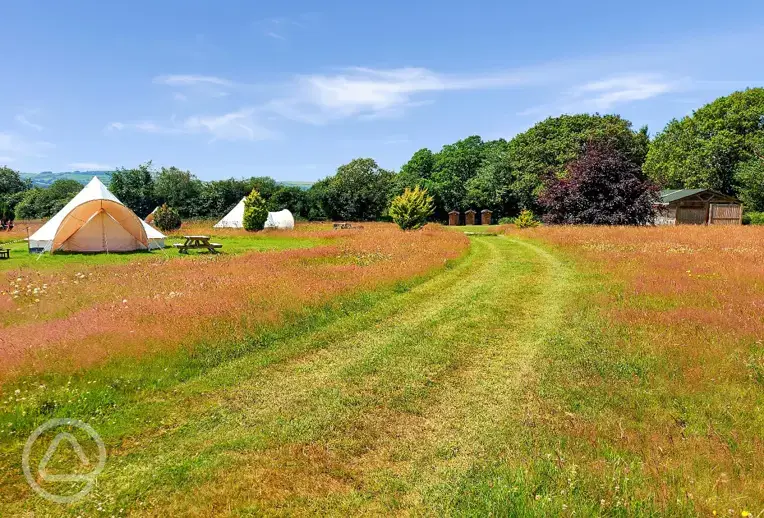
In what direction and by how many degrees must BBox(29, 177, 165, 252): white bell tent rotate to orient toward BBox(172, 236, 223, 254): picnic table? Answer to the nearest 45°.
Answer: approximately 45° to its left

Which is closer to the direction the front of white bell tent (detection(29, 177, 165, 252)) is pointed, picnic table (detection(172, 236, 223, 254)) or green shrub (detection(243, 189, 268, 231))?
the picnic table

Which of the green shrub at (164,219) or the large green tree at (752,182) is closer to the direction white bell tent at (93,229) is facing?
the large green tree

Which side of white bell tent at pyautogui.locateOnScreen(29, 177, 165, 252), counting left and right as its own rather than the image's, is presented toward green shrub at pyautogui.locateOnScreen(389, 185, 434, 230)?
left

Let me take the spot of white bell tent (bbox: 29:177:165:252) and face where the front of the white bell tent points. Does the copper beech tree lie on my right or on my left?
on my left

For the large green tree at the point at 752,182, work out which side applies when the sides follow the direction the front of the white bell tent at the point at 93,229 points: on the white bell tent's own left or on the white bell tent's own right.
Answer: on the white bell tent's own left

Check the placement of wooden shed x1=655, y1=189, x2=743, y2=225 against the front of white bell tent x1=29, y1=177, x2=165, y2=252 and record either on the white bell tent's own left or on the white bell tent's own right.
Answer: on the white bell tent's own left

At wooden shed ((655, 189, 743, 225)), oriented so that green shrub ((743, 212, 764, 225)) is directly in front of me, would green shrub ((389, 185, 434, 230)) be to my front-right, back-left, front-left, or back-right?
back-right

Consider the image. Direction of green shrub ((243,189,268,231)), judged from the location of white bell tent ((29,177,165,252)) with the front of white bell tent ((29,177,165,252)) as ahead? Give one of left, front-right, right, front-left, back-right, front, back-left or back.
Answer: back-left

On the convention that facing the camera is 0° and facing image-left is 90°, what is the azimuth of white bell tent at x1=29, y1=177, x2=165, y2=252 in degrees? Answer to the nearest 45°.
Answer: approximately 0°
